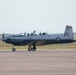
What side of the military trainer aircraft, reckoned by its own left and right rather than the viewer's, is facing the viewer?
left
